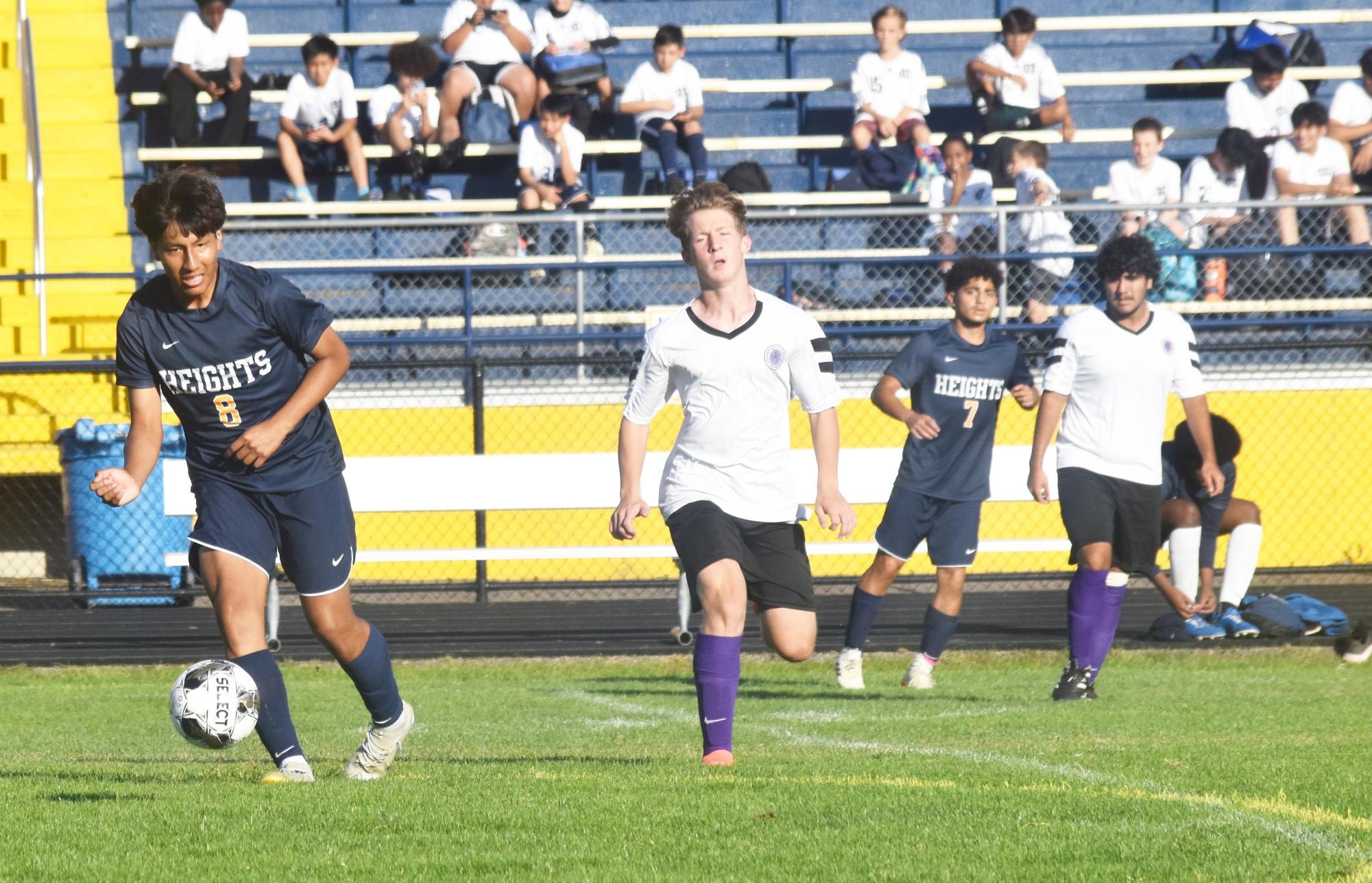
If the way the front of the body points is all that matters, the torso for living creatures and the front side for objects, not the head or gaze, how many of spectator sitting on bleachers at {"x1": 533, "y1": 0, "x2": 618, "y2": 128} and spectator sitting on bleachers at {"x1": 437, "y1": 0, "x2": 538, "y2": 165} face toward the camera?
2

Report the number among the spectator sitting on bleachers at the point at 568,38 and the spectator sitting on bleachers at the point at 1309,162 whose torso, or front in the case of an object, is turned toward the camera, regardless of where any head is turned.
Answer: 2

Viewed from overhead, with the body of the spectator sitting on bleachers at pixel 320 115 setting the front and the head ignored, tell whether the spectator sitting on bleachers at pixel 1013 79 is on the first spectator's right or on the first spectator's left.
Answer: on the first spectator's left

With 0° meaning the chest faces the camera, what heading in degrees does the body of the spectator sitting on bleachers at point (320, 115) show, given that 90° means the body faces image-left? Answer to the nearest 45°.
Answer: approximately 0°

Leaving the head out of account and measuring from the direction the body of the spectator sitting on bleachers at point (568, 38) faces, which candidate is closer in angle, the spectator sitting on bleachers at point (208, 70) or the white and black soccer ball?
the white and black soccer ball

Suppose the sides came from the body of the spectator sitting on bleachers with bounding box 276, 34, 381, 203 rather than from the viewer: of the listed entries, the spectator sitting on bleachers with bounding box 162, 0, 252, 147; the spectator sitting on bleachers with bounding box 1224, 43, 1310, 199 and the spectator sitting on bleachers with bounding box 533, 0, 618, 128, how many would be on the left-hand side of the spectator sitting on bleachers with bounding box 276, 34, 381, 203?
2

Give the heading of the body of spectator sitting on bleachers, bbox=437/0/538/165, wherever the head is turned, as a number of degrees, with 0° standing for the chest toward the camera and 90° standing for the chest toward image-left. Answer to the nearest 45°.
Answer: approximately 0°
